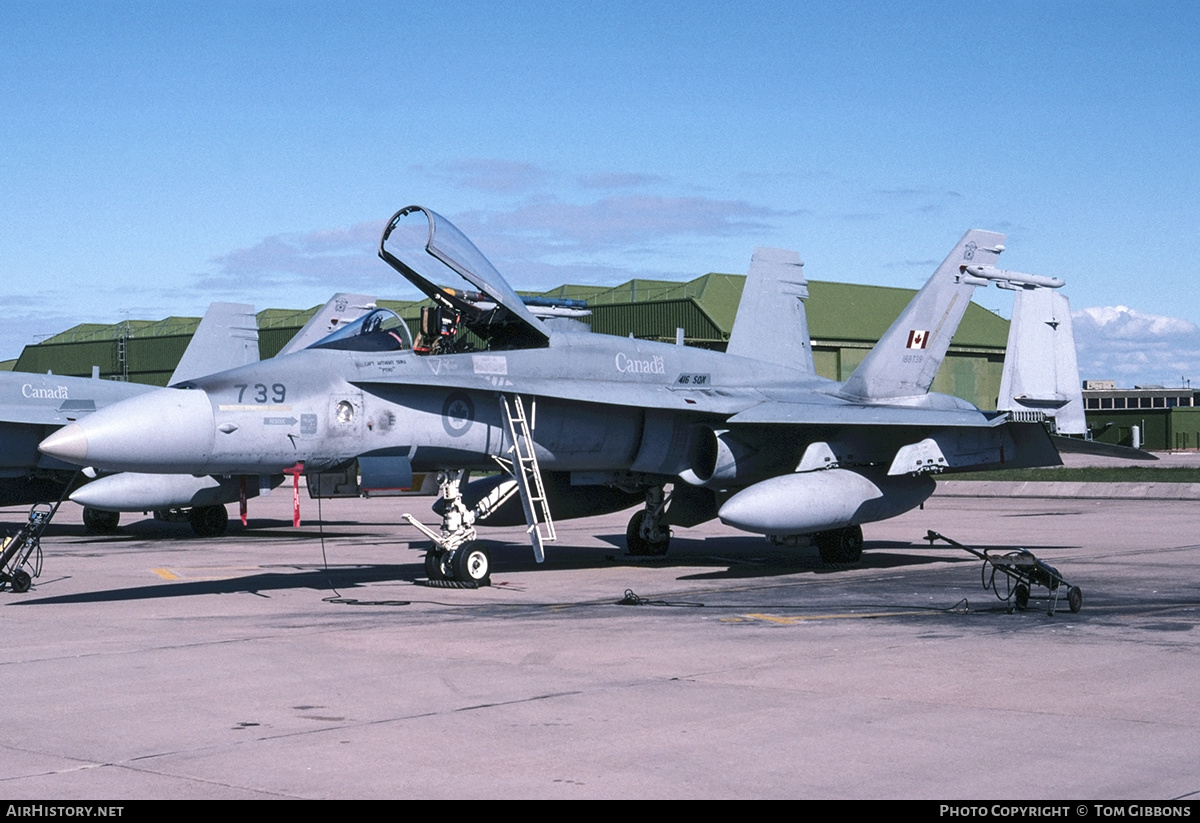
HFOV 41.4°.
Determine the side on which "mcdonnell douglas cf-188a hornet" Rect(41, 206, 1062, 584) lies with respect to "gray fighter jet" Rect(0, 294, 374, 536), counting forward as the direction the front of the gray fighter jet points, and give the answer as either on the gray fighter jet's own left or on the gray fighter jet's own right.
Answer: on the gray fighter jet's own left

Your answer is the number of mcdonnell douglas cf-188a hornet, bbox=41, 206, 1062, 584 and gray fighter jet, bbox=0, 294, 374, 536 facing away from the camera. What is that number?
0

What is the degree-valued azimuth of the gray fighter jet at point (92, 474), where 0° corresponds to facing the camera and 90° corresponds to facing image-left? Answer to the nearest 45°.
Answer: approximately 45°

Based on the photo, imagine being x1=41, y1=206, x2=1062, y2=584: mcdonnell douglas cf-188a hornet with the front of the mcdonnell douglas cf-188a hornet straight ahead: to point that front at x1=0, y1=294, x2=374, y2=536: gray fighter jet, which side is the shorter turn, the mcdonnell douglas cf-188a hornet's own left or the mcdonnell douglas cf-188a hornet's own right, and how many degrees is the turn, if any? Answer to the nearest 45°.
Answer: approximately 90° to the mcdonnell douglas cf-188a hornet's own right

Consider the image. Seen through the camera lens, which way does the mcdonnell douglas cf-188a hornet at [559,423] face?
facing the viewer and to the left of the viewer

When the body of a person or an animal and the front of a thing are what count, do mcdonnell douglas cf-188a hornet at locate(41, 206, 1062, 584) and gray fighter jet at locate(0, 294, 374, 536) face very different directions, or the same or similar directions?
same or similar directions

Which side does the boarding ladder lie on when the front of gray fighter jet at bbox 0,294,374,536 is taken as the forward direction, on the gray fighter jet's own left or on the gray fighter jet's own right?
on the gray fighter jet's own left
